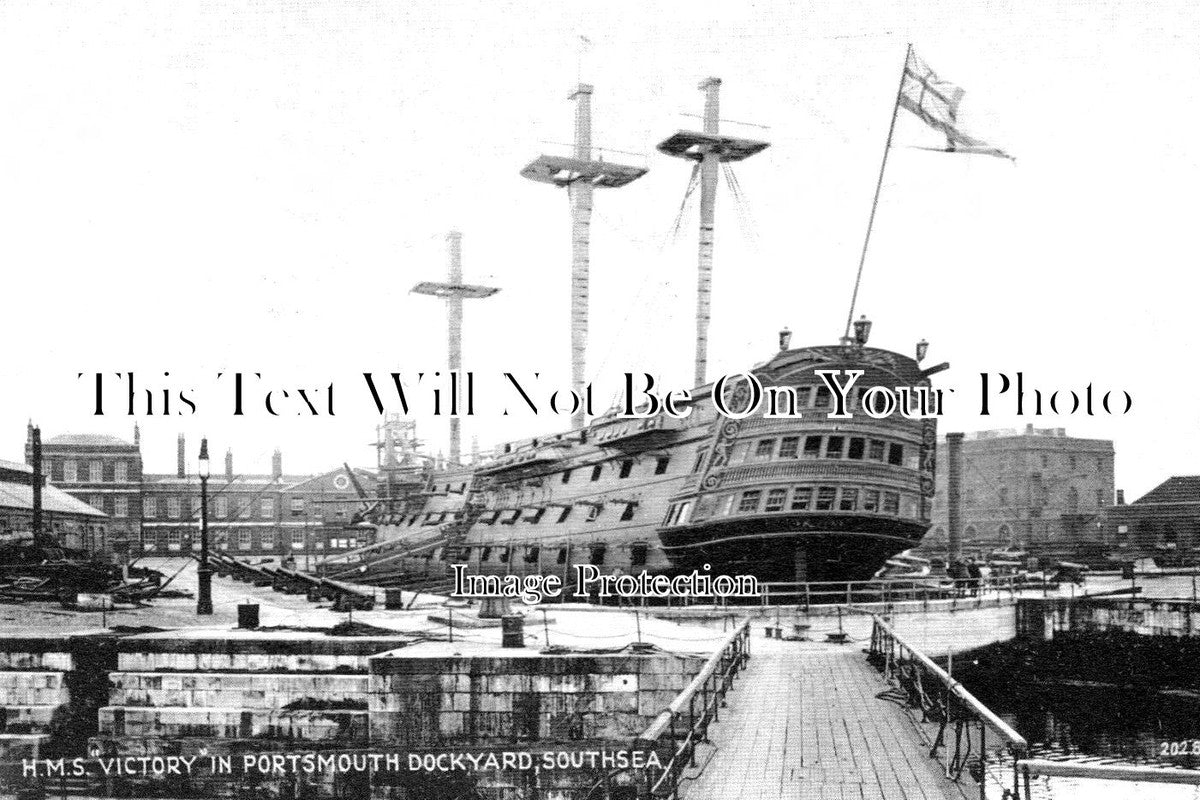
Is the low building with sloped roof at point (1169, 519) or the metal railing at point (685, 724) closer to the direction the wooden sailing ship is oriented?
the low building with sloped roof

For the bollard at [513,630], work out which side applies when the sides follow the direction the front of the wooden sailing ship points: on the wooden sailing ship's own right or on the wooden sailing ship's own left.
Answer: on the wooden sailing ship's own left

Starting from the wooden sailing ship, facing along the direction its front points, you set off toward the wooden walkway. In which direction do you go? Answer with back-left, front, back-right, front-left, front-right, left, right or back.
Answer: back-left

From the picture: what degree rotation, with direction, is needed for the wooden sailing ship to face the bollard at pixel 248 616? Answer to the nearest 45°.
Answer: approximately 90° to its left

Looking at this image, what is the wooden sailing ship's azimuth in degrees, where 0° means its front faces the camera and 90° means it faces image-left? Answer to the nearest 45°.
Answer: approximately 135°

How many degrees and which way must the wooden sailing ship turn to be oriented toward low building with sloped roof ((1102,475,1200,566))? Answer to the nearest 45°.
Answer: approximately 90° to its right

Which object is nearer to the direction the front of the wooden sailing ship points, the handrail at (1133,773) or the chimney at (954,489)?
the chimney

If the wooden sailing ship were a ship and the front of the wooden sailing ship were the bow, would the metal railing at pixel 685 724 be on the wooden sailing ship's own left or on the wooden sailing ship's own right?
on the wooden sailing ship's own left

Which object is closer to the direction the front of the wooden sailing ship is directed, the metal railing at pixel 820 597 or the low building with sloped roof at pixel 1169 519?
the low building with sloped roof
